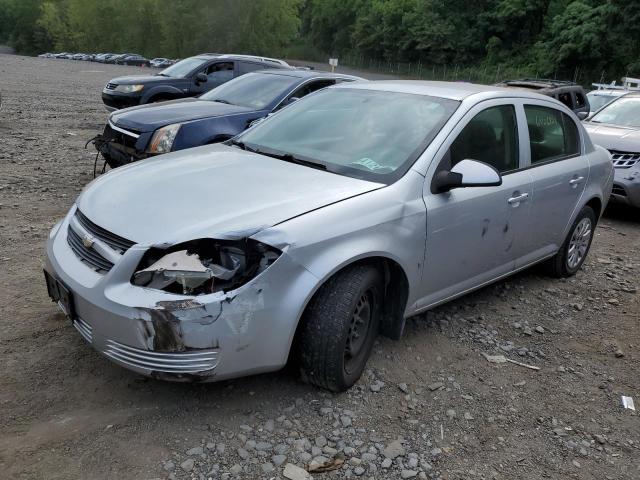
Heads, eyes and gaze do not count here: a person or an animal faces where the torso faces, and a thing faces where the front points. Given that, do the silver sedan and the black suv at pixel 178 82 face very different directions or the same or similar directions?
same or similar directions

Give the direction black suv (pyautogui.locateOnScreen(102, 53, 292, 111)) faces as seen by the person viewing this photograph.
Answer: facing the viewer and to the left of the viewer

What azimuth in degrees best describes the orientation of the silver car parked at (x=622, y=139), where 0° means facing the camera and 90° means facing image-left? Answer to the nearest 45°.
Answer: approximately 45°

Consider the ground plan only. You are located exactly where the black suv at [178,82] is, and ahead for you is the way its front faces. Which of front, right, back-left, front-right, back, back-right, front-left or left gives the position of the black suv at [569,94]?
back-left

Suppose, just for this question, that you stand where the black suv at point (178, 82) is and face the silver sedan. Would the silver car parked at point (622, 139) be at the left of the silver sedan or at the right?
left

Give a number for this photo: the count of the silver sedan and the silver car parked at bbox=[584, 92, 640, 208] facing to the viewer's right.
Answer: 0

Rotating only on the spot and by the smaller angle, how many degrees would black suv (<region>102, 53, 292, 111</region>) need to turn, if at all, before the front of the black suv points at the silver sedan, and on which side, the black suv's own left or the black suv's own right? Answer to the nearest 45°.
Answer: approximately 45° to the black suv's own left

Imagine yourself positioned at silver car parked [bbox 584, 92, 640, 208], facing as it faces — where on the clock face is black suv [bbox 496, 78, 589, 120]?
The black suv is roughly at 4 o'clock from the silver car parked.

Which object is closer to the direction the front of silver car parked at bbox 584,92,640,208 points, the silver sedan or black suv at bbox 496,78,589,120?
the silver sedan

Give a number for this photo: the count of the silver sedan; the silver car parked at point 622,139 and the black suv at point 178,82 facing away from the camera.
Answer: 0

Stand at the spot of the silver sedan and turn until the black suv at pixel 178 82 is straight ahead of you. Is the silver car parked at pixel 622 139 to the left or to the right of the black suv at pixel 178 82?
right

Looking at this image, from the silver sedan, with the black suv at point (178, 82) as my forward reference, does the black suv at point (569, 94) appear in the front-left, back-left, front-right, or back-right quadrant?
front-right
